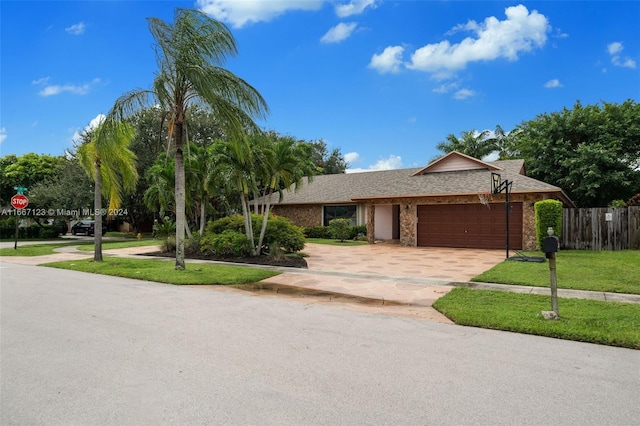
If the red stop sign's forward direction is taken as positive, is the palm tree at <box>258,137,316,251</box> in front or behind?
in front

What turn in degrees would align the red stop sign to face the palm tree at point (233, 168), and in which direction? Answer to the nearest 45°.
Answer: approximately 45° to its left

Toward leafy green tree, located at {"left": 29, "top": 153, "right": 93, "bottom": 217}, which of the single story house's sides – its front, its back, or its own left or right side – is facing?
right

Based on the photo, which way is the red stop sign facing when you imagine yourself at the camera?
facing the viewer

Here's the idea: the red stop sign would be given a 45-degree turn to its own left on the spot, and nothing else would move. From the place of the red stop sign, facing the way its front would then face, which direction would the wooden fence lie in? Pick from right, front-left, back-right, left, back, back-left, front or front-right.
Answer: front

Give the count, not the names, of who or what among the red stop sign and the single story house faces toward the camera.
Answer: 2

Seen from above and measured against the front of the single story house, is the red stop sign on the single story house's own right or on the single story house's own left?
on the single story house's own right

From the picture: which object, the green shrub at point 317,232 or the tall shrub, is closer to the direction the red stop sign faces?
the tall shrub

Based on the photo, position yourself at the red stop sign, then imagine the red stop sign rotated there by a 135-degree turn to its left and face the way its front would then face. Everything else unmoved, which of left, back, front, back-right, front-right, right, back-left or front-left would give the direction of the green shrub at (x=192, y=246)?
right

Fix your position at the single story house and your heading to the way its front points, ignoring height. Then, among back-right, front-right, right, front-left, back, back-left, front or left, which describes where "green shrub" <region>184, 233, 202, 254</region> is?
front-right

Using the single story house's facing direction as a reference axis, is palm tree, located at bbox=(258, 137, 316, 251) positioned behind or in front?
in front

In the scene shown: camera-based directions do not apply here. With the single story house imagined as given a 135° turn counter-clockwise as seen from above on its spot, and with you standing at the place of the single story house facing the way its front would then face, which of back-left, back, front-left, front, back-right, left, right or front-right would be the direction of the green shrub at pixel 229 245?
back

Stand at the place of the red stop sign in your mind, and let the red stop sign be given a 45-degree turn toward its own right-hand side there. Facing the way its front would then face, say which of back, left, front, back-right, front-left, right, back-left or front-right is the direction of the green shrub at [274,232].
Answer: left

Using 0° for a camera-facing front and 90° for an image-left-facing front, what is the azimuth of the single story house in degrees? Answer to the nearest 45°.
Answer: approximately 0°

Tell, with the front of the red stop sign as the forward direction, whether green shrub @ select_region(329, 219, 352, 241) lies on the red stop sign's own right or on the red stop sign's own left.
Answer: on the red stop sign's own left
